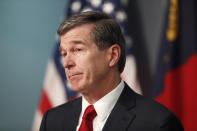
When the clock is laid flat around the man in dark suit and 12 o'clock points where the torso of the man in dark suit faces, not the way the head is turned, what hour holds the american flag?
The american flag is roughly at 4 o'clock from the man in dark suit.

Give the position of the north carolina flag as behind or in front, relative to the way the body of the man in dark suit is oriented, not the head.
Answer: behind

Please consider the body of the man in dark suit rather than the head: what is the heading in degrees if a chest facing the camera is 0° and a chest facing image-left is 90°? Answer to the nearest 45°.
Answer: approximately 45°
